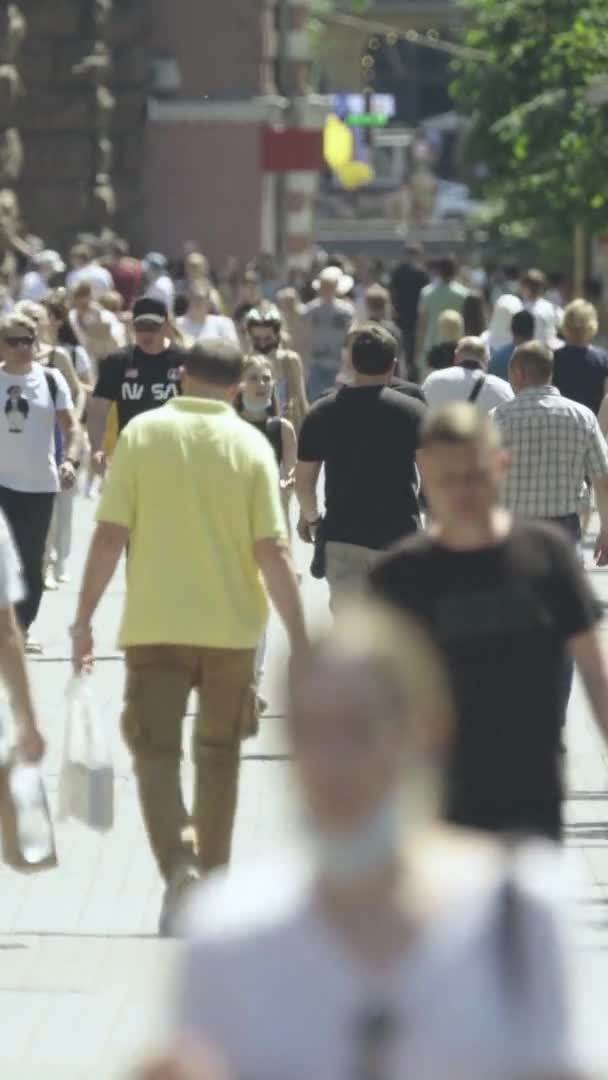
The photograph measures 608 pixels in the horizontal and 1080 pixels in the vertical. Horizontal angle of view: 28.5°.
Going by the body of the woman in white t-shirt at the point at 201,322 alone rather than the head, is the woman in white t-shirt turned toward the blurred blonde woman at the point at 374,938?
yes

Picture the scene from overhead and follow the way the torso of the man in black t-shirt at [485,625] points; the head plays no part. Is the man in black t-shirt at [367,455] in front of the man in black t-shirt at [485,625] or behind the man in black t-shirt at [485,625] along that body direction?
behind

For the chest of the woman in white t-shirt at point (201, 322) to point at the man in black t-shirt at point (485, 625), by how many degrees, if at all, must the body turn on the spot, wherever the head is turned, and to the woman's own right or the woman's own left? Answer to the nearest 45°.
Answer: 0° — they already face them

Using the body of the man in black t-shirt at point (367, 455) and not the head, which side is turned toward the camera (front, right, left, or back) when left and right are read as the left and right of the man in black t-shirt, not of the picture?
back

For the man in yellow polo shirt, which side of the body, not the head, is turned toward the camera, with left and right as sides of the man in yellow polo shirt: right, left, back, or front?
back
